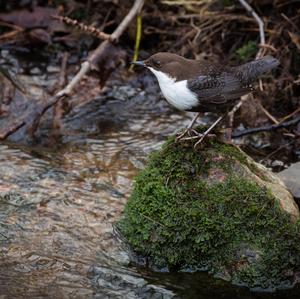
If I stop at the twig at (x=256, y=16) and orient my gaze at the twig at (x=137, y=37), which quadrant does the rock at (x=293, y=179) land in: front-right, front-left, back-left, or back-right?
back-left

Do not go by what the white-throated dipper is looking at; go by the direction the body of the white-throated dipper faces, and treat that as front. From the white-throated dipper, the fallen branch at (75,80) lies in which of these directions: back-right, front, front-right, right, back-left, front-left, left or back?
front-right

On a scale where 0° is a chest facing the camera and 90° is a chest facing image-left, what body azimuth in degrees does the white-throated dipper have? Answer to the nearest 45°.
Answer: approximately 90°

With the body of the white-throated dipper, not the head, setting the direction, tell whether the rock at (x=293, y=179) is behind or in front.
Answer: behind

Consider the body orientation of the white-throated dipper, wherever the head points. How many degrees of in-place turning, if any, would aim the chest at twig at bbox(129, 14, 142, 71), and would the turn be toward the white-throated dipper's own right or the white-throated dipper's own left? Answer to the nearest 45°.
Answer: approximately 90° to the white-throated dipper's own right

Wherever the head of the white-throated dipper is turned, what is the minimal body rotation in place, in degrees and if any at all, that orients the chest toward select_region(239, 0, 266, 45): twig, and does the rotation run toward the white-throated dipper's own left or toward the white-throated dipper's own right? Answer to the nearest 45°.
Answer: approximately 90° to the white-throated dipper's own right

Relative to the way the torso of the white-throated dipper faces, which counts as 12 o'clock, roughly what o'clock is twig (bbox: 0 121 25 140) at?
The twig is roughly at 1 o'clock from the white-throated dipper.
